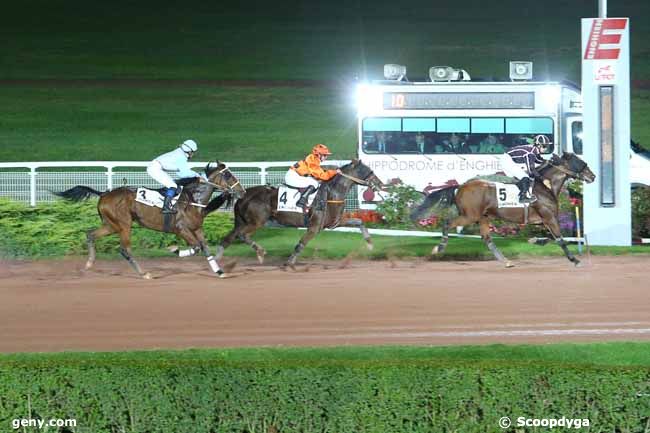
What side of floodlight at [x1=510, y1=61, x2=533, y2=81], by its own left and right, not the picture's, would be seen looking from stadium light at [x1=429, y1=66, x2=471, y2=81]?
right

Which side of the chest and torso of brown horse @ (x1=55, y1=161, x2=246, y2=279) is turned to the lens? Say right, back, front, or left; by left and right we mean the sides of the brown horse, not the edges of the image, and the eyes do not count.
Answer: right

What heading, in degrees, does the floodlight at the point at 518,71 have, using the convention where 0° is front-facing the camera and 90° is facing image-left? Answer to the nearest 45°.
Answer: approximately 0°

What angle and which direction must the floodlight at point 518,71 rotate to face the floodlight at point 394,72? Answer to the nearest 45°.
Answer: approximately 90° to its right

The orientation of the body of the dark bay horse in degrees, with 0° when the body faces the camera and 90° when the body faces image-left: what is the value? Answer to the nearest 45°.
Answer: approximately 270°

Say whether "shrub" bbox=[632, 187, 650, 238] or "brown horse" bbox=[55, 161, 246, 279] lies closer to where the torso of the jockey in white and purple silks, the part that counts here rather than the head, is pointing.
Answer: the shrub

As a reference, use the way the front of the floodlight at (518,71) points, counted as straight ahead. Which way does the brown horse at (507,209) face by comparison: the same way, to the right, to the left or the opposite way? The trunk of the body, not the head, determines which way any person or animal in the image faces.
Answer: to the left

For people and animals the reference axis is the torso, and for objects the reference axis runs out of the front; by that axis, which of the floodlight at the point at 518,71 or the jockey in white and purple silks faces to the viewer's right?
the jockey in white and purple silks

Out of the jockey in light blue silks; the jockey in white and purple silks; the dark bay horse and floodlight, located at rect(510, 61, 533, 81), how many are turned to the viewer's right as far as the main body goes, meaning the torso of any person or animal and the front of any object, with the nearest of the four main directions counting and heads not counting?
3

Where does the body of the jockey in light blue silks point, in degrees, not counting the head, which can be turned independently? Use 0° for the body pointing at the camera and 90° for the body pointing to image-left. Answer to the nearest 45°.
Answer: approximately 270°

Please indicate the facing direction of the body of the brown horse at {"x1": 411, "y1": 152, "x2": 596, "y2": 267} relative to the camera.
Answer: to the viewer's right

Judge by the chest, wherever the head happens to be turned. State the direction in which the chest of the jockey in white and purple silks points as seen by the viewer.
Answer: to the viewer's right
